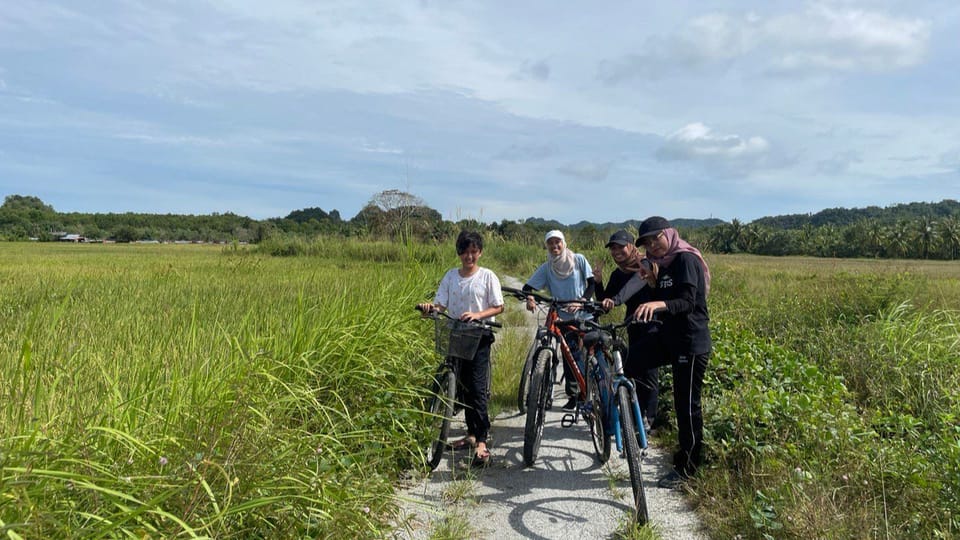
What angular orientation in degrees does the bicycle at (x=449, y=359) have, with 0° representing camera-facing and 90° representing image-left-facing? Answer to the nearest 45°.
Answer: approximately 0°

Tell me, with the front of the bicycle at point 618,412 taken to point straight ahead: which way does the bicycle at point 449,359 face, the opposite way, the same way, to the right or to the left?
the same way

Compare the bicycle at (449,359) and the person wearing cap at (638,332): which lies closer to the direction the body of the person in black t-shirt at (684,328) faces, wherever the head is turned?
the bicycle

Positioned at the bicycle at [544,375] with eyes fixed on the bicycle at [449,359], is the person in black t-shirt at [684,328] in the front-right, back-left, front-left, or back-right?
back-left

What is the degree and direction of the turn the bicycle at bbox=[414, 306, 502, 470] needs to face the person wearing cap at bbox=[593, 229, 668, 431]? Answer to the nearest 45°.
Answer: approximately 135° to its left

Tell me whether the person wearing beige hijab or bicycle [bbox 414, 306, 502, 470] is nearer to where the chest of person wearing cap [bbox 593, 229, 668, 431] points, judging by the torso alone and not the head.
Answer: the bicycle

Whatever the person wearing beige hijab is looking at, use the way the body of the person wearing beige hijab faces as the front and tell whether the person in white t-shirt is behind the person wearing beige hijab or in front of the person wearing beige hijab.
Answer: in front

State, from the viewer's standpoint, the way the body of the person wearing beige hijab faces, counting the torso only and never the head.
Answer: toward the camera

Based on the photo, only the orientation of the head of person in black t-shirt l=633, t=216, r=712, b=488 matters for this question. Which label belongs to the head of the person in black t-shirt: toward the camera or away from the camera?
toward the camera

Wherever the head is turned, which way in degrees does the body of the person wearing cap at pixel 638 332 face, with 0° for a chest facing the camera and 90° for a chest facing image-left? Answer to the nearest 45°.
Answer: approximately 45°

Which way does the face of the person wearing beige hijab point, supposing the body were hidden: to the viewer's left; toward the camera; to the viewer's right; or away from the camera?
toward the camera

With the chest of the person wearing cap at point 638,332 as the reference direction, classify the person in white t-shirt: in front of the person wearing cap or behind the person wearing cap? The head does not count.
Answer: in front

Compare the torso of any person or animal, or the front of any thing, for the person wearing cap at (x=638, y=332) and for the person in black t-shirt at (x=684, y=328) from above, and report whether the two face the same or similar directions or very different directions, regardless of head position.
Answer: same or similar directions

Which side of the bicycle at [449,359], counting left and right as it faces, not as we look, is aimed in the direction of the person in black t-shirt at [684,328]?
left

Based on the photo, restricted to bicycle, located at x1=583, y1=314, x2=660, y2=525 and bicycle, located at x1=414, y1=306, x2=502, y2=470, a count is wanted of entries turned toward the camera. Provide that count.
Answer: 2

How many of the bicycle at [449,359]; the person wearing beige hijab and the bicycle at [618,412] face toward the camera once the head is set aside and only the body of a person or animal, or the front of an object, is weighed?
3
